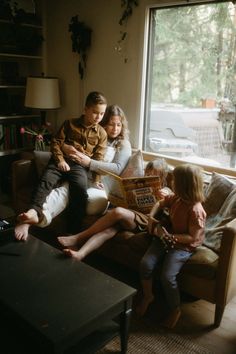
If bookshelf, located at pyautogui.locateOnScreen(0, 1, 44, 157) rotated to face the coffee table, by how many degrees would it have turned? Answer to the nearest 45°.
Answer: approximately 45° to its right

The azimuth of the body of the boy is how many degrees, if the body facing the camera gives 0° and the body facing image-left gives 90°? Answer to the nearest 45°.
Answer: approximately 0°

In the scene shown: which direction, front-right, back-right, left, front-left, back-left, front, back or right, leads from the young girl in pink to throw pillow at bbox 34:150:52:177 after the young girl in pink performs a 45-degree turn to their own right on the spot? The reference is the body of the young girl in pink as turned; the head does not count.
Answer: front-right

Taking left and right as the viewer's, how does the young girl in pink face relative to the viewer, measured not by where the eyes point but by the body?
facing the viewer and to the left of the viewer

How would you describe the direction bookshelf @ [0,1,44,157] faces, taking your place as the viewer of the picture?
facing the viewer and to the right of the viewer

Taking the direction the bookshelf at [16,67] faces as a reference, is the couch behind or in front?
in front

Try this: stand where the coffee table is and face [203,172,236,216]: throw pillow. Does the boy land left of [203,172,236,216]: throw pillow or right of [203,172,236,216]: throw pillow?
left

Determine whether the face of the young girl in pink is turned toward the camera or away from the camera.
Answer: away from the camera

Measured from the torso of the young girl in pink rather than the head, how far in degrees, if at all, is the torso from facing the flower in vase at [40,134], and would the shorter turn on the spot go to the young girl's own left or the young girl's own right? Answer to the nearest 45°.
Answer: approximately 90° to the young girl's own right

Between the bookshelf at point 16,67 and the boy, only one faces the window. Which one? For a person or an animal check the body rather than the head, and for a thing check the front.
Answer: the bookshelf

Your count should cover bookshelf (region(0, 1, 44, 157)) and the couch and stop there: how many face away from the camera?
0

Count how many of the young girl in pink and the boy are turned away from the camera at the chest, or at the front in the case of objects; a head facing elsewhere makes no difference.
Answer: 0

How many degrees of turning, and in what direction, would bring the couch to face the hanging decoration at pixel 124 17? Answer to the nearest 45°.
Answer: approximately 135° to its right
